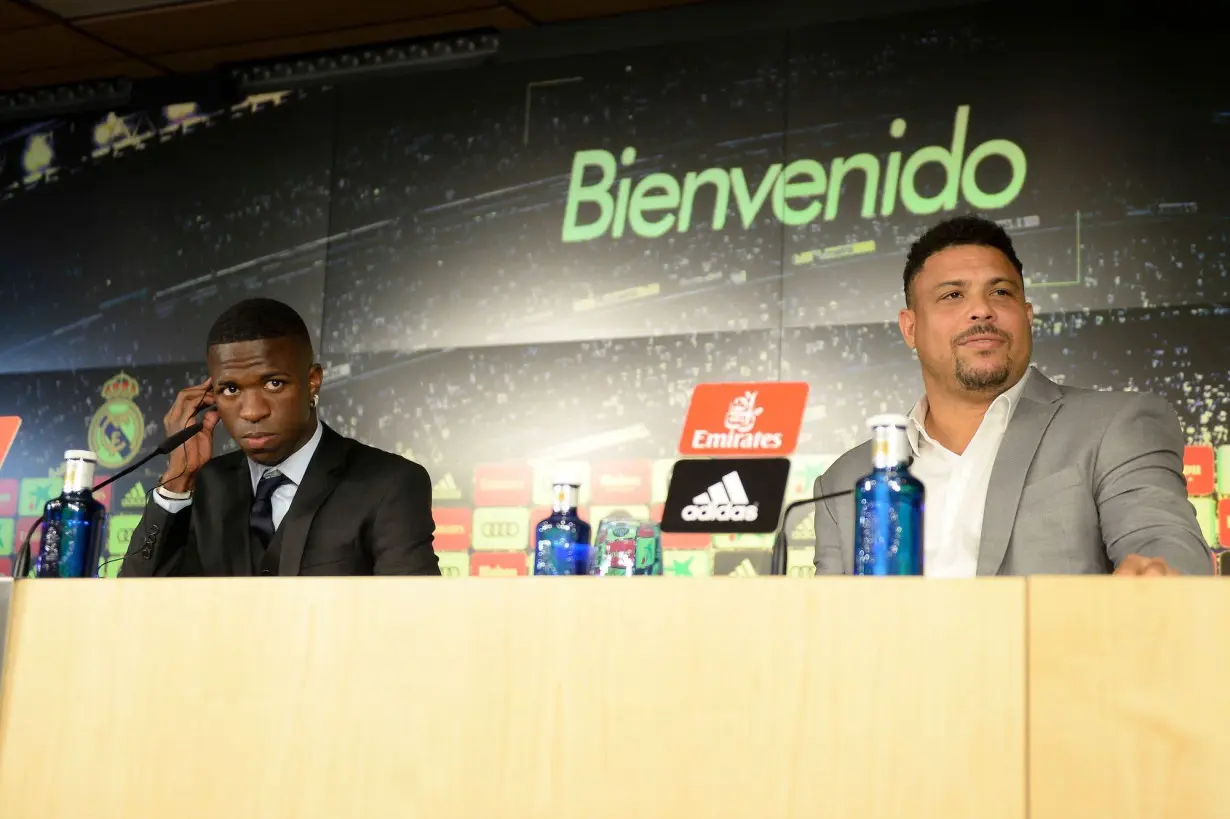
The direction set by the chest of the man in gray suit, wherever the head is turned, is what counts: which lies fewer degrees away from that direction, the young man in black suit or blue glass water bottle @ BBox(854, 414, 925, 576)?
the blue glass water bottle

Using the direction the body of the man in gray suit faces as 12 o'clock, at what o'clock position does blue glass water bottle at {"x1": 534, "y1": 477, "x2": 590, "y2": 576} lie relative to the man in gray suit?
The blue glass water bottle is roughly at 2 o'clock from the man in gray suit.

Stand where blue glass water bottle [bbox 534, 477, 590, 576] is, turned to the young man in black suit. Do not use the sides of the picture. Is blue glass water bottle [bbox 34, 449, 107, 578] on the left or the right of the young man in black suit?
left

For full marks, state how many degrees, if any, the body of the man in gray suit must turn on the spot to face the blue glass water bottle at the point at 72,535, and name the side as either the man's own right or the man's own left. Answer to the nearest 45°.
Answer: approximately 45° to the man's own right

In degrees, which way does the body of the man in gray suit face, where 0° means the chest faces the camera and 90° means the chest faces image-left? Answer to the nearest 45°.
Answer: approximately 0°

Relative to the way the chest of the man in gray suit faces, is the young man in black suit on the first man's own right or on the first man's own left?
on the first man's own right

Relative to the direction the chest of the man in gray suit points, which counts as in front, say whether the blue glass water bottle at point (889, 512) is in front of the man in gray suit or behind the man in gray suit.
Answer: in front
